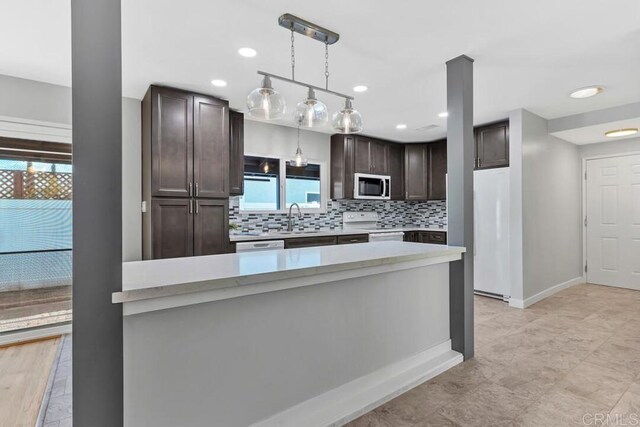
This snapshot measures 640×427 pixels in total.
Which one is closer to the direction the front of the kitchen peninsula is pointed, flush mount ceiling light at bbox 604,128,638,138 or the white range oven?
the flush mount ceiling light

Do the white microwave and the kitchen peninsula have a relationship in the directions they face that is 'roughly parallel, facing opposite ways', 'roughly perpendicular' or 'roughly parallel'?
roughly parallel

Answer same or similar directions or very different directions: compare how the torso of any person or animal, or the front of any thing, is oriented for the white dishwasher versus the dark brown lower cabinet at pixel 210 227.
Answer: same or similar directions

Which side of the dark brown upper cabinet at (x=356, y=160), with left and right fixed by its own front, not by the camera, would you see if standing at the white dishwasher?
right

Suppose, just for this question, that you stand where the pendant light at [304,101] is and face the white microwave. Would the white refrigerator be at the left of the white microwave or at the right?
right

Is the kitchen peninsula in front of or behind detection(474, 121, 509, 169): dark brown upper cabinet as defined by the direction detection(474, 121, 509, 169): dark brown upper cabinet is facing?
in front

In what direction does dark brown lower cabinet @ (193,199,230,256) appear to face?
toward the camera

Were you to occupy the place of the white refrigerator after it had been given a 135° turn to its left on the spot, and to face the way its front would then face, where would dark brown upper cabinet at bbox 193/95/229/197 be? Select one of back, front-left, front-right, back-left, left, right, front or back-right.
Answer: back-right

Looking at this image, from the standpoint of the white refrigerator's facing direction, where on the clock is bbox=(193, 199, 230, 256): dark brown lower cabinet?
The dark brown lower cabinet is roughly at 12 o'clock from the white refrigerator.

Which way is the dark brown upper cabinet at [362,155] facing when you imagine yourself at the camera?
facing the viewer and to the right of the viewer

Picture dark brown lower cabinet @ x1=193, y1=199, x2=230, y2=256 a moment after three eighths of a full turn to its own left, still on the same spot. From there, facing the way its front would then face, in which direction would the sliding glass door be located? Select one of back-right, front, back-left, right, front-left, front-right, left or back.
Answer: back-left

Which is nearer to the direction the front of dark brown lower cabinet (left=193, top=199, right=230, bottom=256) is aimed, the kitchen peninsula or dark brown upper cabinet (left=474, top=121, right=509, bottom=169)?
the kitchen peninsula

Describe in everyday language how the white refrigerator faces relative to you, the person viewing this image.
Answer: facing the viewer and to the left of the viewer

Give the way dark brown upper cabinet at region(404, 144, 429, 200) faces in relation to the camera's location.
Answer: facing the viewer

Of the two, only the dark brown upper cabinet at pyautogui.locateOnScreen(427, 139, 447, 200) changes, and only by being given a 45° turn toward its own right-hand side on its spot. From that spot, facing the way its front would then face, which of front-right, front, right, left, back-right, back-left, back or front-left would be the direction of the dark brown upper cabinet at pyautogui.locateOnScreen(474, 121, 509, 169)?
back-left
